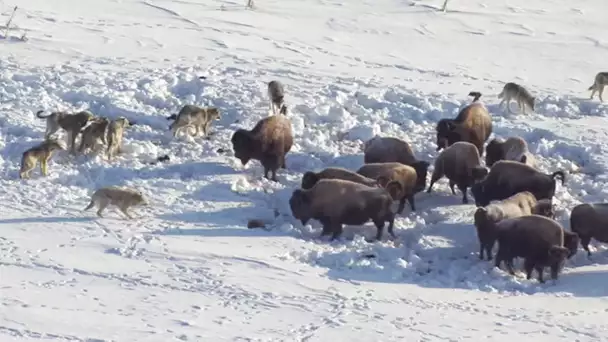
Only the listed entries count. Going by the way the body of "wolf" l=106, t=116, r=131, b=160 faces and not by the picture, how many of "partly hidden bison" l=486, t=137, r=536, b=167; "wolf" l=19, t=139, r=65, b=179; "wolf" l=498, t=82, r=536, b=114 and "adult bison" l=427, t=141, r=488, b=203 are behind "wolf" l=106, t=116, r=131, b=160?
1

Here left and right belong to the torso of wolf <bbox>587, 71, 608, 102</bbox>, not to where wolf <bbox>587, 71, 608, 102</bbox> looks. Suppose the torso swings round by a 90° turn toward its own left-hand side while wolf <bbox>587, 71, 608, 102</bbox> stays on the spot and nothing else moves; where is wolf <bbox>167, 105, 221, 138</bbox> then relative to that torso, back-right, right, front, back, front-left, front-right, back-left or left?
back-left

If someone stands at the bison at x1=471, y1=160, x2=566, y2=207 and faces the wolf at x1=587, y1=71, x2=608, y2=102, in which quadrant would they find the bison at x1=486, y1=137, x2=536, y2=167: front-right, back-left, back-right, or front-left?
front-left

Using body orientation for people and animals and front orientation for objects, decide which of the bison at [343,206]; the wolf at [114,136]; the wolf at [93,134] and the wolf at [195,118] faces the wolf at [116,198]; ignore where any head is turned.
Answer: the bison

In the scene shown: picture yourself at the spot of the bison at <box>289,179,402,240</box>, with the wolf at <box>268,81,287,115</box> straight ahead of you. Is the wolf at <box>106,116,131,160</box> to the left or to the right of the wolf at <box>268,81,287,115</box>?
left

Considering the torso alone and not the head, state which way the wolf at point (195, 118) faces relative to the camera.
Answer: to the viewer's right

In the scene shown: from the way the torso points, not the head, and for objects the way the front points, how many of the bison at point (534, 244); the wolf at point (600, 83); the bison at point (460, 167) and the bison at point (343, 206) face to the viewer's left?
1
